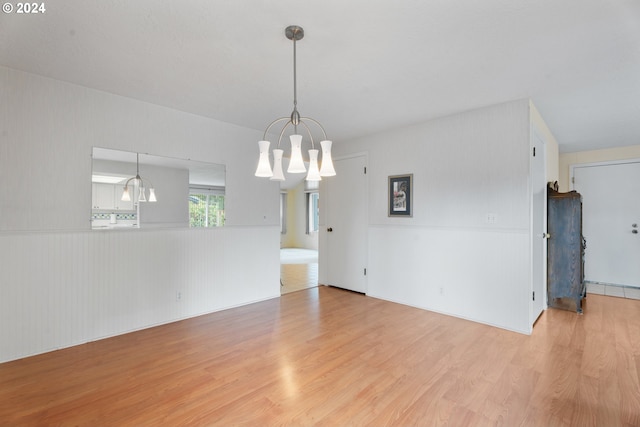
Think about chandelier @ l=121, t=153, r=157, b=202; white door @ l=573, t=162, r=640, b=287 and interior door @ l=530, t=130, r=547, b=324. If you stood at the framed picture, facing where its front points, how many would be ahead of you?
1

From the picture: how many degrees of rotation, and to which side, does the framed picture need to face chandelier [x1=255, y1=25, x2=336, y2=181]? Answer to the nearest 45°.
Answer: approximately 45° to its left

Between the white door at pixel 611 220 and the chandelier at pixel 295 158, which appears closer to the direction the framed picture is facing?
the chandelier

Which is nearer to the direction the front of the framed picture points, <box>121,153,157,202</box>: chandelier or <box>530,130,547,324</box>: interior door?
the chandelier

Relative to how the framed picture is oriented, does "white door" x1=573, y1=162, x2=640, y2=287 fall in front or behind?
behind

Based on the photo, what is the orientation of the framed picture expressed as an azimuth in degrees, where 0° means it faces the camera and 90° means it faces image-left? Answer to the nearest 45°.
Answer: approximately 45°

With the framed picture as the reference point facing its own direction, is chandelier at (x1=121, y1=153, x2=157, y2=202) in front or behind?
in front

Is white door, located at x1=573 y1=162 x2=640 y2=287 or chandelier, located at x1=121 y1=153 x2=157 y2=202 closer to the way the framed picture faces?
the chandelier

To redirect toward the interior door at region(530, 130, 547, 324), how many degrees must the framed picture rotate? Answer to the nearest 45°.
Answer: approximately 135° to its left

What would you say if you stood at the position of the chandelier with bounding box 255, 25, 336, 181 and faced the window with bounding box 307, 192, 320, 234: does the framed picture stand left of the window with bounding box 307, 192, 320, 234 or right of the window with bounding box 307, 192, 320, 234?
right

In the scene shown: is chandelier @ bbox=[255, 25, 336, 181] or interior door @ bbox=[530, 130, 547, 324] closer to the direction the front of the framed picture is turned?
the chandelier

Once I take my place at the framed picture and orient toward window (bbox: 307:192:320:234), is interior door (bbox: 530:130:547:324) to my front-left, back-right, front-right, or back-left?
back-right
